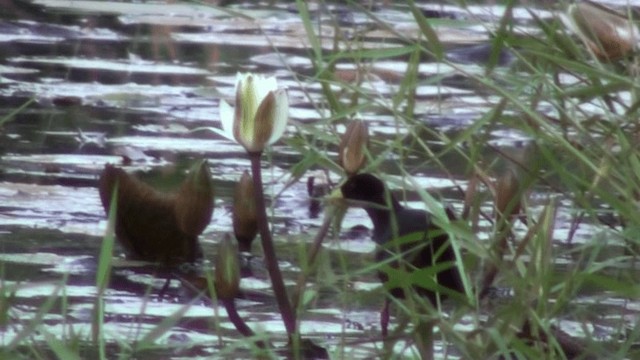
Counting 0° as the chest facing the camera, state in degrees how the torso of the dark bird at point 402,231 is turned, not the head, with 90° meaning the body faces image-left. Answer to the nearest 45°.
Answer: approximately 90°

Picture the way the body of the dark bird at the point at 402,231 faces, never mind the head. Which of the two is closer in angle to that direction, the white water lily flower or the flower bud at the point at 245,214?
the flower bud

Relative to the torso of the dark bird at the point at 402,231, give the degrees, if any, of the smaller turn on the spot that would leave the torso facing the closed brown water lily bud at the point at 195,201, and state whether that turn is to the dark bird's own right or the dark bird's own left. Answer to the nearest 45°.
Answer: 0° — it already faces it
